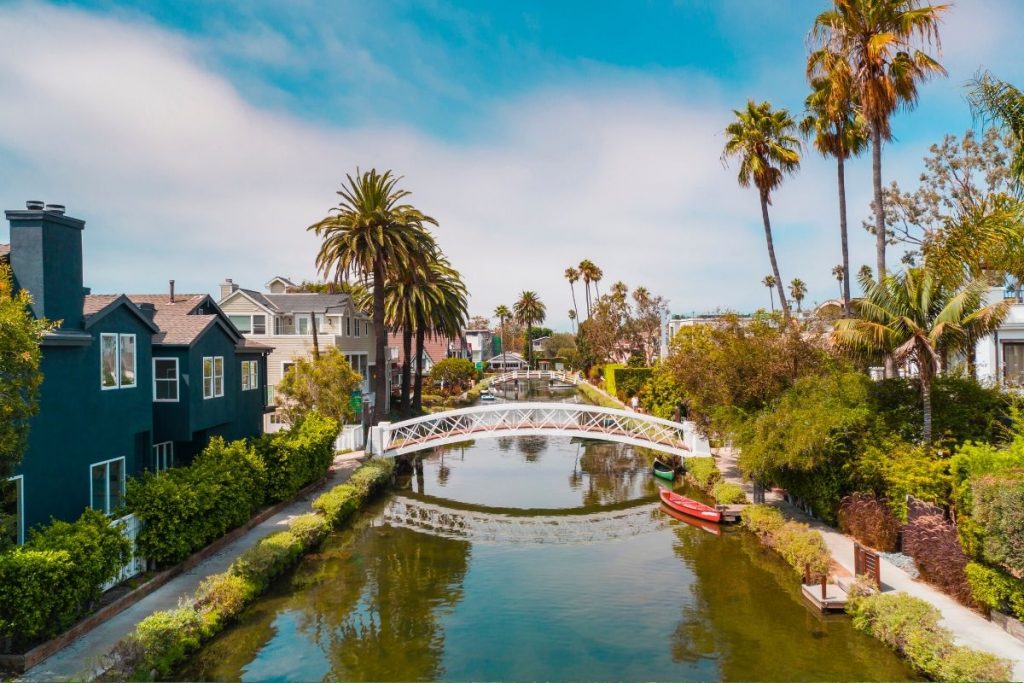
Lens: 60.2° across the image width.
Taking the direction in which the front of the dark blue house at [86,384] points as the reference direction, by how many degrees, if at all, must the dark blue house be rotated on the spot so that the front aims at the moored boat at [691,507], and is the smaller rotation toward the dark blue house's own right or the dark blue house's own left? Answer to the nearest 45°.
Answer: approximately 45° to the dark blue house's own left

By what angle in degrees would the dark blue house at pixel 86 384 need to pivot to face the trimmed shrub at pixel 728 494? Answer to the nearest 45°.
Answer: approximately 45° to its left

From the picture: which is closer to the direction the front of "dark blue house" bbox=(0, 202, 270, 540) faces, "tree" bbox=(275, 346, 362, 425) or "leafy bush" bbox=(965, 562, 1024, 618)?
the leafy bush

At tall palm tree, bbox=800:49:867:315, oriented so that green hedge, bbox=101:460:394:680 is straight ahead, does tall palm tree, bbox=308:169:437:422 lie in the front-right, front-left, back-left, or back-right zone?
front-right

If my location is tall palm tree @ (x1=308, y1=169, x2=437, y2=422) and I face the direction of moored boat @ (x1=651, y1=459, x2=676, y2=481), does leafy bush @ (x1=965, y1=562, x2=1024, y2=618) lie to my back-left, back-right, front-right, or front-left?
front-right

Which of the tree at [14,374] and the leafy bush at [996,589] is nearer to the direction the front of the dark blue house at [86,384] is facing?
the leafy bush

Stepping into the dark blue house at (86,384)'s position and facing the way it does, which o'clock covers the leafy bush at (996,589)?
The leafy bush is roughly at 12 o'clock from the dark blue house.

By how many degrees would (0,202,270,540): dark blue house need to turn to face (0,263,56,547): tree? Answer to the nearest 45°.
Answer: approximately 45° to its right

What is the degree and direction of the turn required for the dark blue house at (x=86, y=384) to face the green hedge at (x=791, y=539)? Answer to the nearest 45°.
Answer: approximately 45° to its left

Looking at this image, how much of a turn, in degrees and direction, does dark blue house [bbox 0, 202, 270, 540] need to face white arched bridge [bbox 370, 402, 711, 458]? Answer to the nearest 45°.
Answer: approximately 90° to its left

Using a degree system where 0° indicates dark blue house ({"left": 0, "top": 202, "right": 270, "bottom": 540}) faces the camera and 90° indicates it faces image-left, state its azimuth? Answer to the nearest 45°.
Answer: approximately 315°

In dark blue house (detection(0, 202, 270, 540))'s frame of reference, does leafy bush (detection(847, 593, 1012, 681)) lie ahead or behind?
ahead

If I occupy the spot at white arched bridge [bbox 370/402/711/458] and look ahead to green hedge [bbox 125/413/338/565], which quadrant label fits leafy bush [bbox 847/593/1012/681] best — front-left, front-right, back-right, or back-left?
front-left

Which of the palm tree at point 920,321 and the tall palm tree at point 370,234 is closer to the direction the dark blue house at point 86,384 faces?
the palm tree
